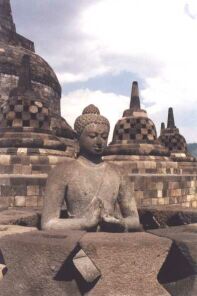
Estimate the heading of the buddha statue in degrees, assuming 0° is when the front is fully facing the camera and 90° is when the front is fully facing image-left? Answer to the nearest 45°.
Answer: approximately 315°

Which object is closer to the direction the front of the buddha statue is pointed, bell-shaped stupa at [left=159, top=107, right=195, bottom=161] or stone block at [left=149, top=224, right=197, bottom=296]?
the stone block

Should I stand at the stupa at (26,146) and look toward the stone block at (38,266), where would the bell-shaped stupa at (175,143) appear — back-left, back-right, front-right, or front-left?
back-left

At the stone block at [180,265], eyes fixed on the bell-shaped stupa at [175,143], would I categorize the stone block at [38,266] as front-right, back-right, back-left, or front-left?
back-left

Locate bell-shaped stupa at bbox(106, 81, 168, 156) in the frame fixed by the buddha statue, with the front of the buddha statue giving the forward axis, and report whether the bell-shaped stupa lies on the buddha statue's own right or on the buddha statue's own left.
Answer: on the buddha statue's own left

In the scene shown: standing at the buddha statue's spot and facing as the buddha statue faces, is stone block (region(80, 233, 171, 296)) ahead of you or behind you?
ahead

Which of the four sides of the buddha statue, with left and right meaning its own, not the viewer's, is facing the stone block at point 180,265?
front

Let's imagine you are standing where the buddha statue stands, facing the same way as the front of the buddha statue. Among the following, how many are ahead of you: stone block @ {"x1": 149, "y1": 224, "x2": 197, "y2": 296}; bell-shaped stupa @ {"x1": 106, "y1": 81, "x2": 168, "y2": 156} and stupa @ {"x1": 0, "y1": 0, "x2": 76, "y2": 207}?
1

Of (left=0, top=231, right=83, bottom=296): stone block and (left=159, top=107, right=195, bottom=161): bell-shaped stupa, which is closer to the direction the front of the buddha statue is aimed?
the stone block
